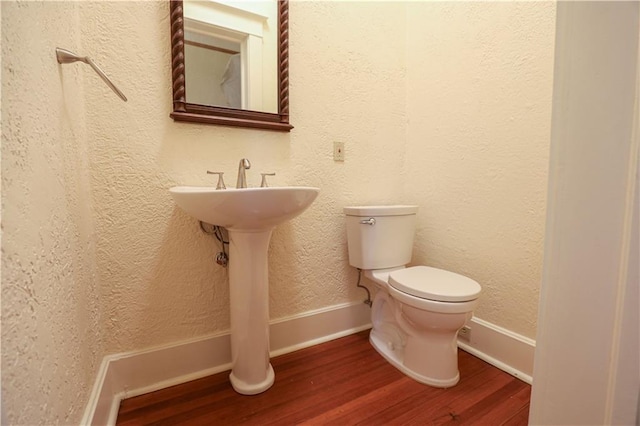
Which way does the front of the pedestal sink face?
toward the camera

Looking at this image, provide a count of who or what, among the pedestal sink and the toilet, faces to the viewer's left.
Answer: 0

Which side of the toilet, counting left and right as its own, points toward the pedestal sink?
right

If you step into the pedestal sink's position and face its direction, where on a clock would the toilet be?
The toilet is roughly at 9 o'clock from the pedestal sink.

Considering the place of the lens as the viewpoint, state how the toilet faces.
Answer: facing the viewer and to the right of the viewer
